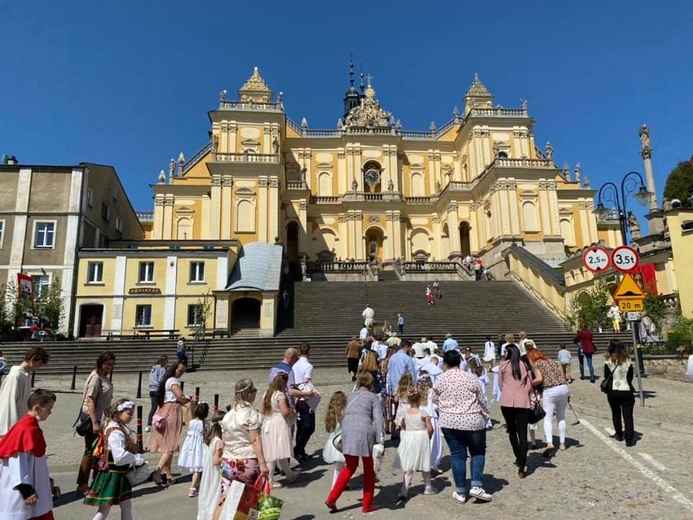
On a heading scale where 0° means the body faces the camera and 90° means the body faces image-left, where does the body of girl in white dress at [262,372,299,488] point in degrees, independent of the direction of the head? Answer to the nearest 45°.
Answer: approximately 225°

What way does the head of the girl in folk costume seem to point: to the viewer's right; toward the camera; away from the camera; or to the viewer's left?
to the viewer's right

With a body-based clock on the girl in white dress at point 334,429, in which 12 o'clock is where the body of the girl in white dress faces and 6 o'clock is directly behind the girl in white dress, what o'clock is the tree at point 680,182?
The tree is roughly at 12 o'clock from the girl in white dress.

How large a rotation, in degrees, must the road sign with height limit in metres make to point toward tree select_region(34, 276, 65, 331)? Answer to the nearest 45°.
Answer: approximately 90° to its right

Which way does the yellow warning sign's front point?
toward the camera

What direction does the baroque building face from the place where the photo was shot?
facing the viewer

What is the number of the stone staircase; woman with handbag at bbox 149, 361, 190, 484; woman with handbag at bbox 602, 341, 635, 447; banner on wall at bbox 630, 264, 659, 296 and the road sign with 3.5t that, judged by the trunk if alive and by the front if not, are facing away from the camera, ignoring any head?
1

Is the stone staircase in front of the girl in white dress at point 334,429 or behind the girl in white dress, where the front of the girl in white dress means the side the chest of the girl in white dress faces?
in front

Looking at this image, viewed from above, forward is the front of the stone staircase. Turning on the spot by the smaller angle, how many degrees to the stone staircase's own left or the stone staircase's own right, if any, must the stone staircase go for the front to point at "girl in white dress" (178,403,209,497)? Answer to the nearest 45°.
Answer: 0° — it already faces them

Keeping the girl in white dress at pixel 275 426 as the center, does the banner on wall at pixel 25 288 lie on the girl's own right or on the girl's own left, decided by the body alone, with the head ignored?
on the girl's own left

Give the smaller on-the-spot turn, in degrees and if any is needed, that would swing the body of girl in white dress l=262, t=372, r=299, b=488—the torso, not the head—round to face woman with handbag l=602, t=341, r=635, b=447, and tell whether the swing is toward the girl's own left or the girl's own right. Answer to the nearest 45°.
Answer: approximately 45° to the girl's own right

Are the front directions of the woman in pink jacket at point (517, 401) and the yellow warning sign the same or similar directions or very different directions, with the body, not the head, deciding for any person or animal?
very different directions

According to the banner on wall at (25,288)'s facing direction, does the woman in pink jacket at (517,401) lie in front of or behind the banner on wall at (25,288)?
in front

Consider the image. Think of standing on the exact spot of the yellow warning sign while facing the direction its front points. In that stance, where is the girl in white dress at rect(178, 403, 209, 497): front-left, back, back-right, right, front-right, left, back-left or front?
front-right

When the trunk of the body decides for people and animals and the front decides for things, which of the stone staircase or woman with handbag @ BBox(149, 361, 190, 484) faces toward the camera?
the stone staircase
